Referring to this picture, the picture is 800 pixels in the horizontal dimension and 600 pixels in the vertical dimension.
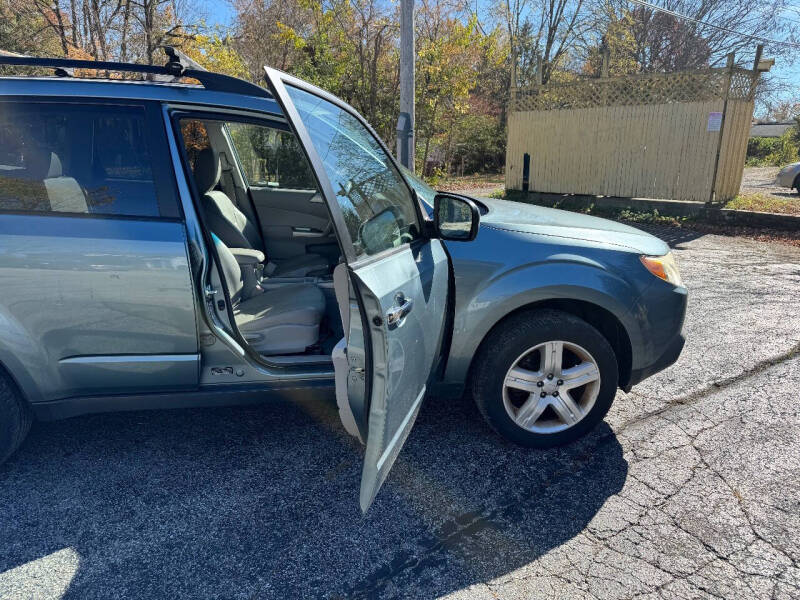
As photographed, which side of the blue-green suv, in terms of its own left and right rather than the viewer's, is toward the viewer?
right

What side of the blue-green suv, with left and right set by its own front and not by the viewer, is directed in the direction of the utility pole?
left

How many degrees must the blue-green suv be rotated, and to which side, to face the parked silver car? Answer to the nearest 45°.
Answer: approximately 45° to its left

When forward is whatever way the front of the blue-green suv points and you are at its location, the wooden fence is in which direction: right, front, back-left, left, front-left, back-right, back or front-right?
front-left
